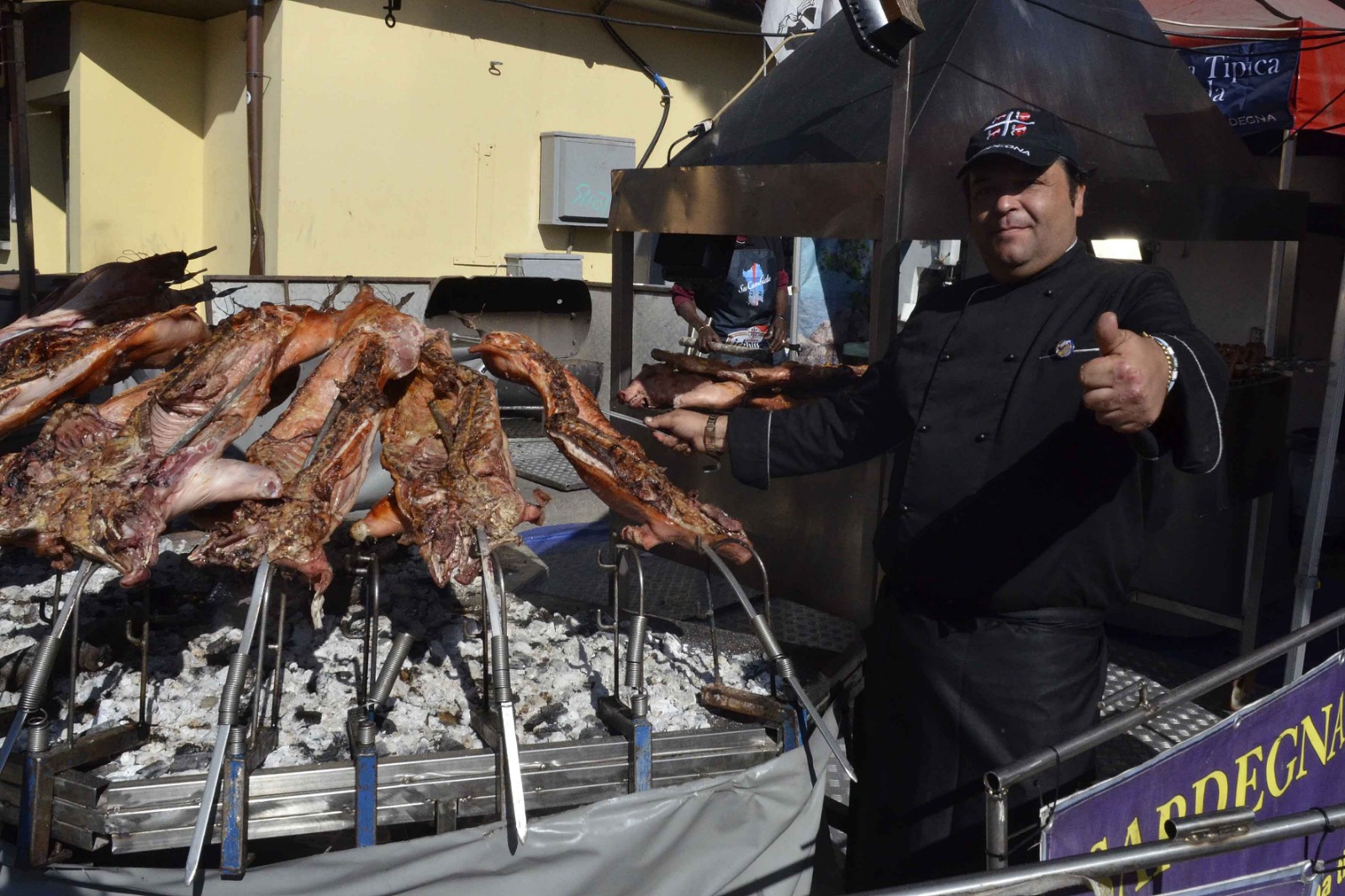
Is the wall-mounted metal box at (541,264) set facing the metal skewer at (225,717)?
yes

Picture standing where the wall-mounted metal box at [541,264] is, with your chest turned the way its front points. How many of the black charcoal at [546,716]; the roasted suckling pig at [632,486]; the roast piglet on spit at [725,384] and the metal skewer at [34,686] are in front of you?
4

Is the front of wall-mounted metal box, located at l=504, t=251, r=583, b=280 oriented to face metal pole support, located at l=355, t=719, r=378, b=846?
yes

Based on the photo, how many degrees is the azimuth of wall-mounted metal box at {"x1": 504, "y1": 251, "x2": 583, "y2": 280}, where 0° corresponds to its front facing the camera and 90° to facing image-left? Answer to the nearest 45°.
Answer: approximately 0°

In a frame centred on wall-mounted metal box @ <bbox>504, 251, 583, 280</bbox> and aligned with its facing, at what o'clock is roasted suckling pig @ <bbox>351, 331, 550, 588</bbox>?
The roasted suckling pig is roughly at 12 o'clock from the wall-mounted metal box.

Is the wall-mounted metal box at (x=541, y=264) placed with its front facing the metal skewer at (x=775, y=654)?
yes

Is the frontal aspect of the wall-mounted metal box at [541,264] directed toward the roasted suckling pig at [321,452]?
yes

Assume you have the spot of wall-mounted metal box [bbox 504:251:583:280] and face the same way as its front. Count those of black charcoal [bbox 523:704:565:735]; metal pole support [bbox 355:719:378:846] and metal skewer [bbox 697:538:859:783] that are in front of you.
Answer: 3
